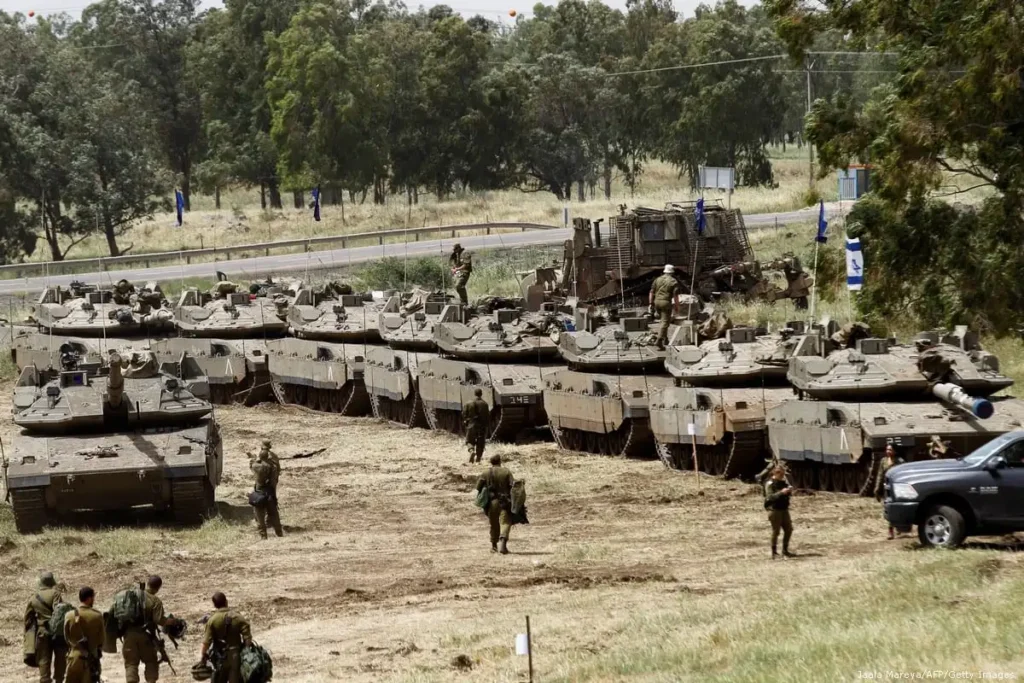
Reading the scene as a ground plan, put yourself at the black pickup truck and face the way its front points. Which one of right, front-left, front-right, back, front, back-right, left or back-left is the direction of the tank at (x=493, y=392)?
front-right

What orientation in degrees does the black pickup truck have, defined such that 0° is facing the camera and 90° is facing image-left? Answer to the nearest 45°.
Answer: approximately 90°

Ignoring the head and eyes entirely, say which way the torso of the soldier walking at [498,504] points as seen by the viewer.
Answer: away from the camera

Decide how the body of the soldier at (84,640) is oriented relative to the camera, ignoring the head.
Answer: away from the camera

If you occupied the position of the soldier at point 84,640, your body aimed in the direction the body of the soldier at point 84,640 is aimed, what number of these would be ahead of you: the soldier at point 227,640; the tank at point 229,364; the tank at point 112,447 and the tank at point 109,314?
3

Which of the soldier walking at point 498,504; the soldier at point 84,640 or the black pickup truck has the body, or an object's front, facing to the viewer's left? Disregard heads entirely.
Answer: the black pickup truck

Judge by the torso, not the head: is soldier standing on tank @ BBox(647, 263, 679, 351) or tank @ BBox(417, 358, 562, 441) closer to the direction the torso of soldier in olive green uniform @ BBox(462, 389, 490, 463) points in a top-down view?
the tank

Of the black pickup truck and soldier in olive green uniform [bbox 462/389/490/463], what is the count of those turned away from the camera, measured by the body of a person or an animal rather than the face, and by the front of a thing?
1

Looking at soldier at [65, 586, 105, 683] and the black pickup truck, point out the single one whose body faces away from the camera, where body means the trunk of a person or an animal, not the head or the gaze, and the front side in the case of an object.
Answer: the soldier

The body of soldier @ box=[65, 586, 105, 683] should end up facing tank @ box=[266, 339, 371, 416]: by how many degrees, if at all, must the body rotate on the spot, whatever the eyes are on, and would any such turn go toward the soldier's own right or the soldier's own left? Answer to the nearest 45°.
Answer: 0° — they already face it

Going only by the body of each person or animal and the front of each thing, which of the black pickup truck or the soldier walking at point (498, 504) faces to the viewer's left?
the black pickup truck

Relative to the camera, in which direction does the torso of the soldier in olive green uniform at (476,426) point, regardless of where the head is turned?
away from the camera

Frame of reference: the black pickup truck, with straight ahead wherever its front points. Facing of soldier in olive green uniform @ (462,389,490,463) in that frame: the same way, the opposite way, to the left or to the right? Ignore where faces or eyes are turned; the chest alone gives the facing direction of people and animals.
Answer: to the right

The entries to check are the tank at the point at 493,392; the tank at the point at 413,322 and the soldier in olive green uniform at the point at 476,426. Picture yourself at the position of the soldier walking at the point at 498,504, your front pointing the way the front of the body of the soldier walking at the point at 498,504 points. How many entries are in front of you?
3
